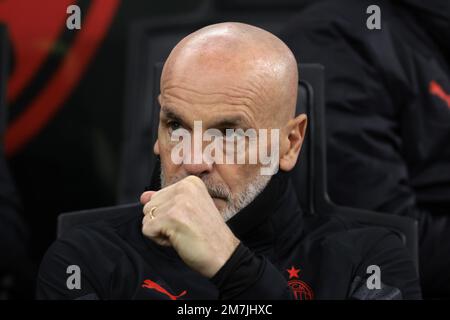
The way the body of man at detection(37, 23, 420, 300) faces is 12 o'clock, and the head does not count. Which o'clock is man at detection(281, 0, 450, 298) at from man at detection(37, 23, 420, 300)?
man at detection(281, 0, 450, 298) is roughly at 7 o'clock from man at detection(37, 23, 420, 300).

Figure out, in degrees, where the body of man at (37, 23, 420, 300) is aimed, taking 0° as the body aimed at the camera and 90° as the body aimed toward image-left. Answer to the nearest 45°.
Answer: approximately 0°
